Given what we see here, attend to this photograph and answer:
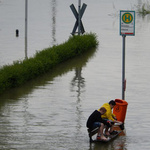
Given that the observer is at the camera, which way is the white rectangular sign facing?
facing the viewer

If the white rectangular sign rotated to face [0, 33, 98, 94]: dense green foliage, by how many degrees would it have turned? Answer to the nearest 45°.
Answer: approximately 135° to its right
